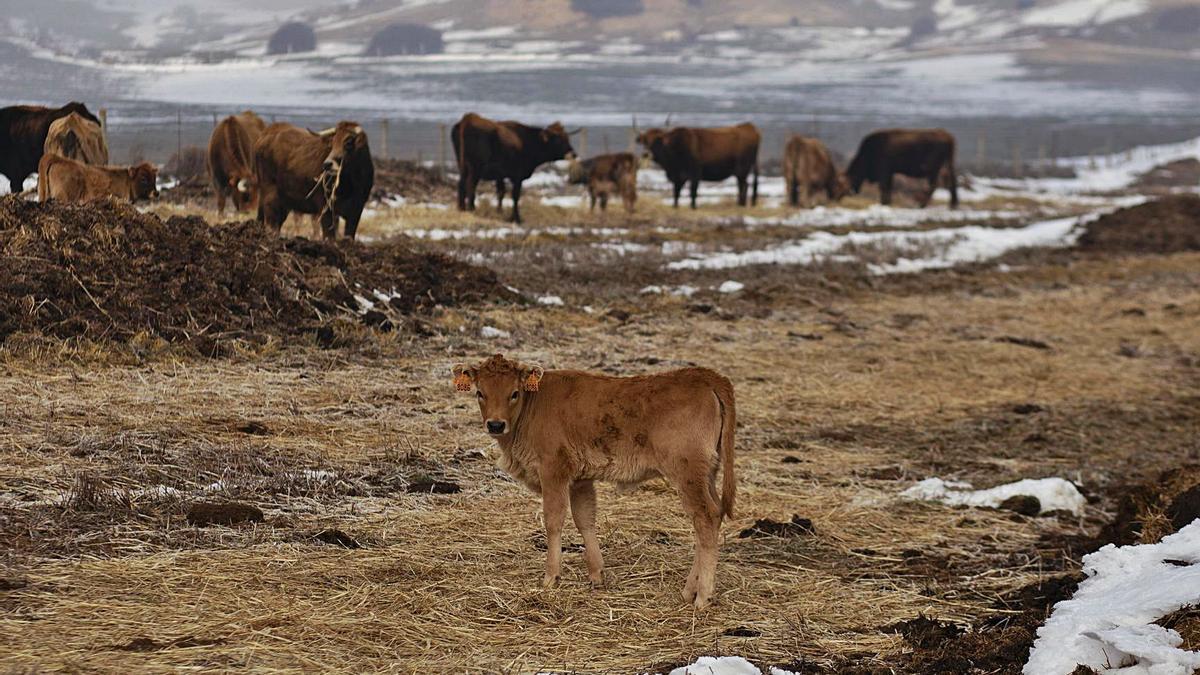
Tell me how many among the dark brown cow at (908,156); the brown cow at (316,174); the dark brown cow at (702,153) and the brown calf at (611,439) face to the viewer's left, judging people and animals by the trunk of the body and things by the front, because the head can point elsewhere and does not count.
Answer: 3

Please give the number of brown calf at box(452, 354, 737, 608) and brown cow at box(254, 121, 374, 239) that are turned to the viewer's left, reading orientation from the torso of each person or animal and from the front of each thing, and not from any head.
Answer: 1

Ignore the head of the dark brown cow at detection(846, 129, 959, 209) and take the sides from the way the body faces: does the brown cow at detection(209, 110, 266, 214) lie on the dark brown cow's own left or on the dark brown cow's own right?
on the dark brown cow's own left

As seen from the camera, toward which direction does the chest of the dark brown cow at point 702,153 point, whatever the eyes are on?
to the viewer's left

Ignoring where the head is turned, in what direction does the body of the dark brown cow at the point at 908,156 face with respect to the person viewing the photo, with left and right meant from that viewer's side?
facing to the left of the viewer

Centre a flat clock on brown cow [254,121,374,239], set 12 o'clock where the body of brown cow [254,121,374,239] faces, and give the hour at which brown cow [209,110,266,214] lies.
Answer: brown cow [209,110,266,214] is roughly at 7 o'clock from brown cow [254,121,374,239].

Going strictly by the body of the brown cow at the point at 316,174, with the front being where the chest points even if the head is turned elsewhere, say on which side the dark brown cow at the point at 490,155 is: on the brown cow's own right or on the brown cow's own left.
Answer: on the brown cow's own left

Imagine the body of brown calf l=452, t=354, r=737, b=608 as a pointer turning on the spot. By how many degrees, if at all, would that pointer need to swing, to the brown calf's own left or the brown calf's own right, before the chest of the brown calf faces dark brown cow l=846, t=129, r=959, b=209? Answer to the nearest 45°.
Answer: approximately 90° to the brown calf's own right

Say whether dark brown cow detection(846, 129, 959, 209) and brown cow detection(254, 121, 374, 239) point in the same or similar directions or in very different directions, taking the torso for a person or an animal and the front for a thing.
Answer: very different directions

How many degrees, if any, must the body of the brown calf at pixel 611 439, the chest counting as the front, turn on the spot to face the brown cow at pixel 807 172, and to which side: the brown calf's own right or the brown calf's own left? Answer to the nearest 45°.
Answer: approximately 90° to the brown calf's own right

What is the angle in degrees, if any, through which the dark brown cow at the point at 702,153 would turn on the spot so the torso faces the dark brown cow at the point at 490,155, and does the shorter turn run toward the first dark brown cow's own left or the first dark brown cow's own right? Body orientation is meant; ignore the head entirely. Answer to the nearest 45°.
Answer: approximately 45° to the first dark brown cow's own left

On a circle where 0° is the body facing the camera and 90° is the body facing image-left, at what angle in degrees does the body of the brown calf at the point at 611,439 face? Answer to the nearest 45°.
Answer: approximately 90°
